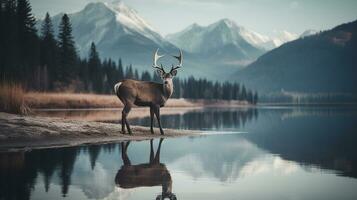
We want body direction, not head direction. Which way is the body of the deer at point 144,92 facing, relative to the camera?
to the viewer's right
